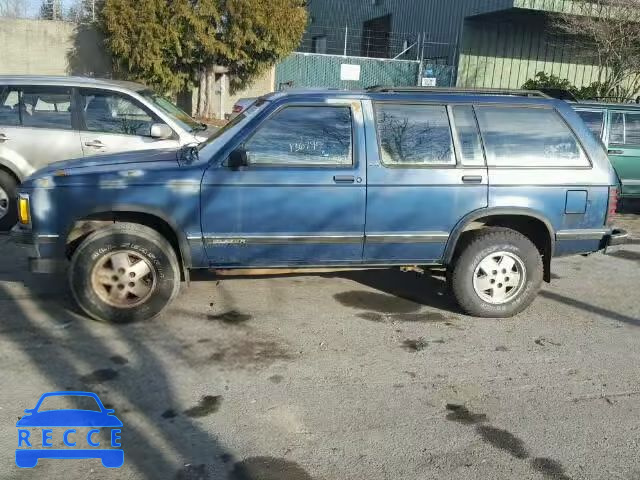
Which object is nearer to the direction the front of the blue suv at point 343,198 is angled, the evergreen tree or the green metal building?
the evergreen tree

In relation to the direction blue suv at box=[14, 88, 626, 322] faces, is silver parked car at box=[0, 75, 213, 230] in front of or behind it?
in front

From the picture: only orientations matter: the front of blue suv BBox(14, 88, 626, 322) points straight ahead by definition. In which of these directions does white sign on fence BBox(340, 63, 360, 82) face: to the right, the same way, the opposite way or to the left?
to the left

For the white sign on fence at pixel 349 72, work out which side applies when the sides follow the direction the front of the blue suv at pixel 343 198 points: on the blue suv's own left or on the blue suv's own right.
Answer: on the blue suv's own right

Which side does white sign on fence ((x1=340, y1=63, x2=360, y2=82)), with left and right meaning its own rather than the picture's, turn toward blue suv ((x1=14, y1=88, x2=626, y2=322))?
front

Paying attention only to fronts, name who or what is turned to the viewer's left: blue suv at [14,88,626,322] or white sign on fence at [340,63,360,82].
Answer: the blue suv

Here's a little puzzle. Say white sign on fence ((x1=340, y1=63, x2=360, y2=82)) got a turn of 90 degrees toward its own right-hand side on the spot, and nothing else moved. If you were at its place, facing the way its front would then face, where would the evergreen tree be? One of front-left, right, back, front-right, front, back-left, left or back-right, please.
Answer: front-left

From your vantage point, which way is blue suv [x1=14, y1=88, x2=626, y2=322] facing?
to the viewer's left

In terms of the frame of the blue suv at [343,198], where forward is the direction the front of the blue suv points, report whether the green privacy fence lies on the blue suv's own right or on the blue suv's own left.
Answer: on the blue suv's own right

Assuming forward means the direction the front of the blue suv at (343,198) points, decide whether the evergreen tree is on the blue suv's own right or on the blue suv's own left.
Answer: on the blue suv's own right

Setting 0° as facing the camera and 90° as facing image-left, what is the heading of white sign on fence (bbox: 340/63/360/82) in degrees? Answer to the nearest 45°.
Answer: approximately 0°

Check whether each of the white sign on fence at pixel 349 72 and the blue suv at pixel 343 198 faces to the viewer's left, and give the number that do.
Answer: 1
